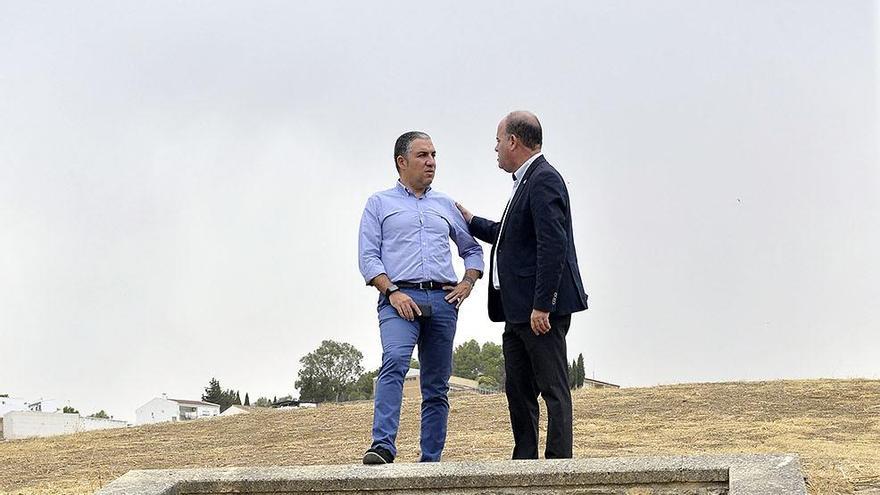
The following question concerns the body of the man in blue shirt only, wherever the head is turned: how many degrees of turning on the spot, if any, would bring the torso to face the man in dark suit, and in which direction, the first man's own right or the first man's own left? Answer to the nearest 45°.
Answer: approximately 90° to the first man's own left

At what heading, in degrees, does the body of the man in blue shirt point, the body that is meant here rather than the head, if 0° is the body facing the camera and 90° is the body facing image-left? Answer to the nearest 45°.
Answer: approximately 0°

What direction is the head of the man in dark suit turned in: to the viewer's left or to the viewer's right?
to the viewer's left

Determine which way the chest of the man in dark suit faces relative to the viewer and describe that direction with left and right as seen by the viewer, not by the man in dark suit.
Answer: facing to the left of the viewer

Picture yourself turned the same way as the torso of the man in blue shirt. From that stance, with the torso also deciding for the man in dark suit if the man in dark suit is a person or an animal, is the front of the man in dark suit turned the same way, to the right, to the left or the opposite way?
to the right

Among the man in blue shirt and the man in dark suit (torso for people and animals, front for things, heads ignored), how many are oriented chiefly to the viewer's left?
1

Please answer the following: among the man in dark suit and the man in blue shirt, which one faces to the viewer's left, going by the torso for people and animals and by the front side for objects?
the man in dark suit

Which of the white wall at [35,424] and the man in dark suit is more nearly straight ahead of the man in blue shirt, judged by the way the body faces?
the man in dark suit
